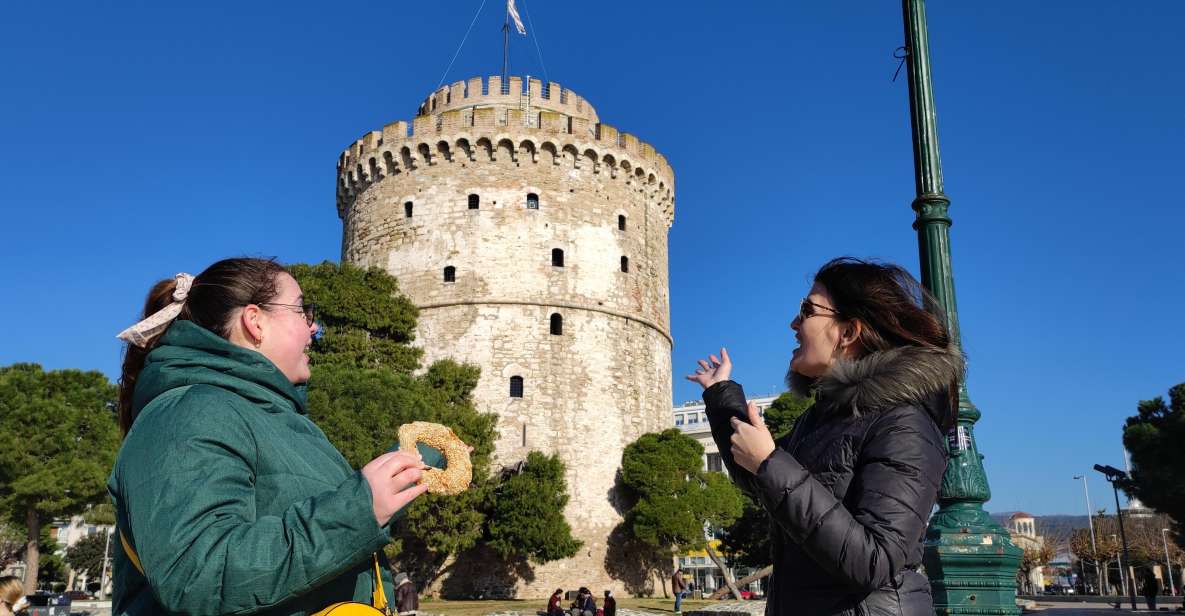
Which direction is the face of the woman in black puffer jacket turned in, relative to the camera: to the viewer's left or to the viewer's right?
to the viewer's left

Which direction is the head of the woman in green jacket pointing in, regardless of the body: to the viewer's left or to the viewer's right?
to the viewer's right

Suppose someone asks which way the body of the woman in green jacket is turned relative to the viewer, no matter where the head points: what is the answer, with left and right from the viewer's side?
facing to the right of the viewer

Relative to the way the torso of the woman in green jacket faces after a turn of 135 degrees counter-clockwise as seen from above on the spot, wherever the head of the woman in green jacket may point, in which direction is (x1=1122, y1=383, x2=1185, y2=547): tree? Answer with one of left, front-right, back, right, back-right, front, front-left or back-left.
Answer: right

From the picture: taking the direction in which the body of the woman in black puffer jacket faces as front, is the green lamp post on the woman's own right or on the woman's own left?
on the woman's own right

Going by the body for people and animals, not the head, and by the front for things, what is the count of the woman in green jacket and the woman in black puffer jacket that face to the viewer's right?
1

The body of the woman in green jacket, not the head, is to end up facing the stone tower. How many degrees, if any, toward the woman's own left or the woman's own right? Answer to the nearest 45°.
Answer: approximately 90° to the woman's own left

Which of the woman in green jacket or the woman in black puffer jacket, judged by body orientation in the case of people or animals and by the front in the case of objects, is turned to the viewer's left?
the woman in black puffer jacket

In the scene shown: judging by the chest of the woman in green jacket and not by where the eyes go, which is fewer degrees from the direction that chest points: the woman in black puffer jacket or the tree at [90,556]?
the woman in black puffer jacket

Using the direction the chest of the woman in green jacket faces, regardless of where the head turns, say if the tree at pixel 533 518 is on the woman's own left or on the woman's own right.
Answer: on the woman's own left

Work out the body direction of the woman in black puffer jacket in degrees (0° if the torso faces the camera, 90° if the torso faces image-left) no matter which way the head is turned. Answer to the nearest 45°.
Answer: approximately 90°

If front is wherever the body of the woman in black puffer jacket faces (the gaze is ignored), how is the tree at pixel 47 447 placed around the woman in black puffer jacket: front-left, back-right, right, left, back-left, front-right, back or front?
front-right

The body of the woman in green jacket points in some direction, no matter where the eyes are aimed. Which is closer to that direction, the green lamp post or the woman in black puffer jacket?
the woman in black puffer jacket

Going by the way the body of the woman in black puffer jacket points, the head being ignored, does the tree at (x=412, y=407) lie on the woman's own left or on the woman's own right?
on the woman's own right
